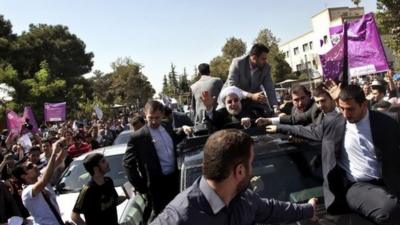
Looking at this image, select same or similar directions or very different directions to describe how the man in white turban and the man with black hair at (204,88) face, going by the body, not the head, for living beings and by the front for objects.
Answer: very different directions

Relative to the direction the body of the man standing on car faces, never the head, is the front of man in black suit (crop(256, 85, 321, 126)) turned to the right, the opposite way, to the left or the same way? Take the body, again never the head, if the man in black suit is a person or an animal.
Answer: to the right

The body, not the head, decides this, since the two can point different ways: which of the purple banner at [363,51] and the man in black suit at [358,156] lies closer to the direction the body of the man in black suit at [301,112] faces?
the man in black suit

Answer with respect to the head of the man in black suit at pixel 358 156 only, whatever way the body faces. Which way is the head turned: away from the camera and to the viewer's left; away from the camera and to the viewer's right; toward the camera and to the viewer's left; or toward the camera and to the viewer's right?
toward the camera and to the viewer's left

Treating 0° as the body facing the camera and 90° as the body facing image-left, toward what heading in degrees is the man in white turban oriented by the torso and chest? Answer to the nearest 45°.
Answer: approximately 0°

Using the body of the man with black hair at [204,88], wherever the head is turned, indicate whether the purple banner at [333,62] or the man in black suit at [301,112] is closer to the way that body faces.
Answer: the purple banner

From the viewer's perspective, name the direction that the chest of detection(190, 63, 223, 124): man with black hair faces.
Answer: away from the camera

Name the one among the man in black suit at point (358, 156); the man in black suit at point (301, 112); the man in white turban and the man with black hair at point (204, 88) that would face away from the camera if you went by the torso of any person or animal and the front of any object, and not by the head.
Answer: the man with black hair

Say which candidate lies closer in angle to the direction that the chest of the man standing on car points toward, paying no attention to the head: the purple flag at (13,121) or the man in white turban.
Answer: the man in white turban

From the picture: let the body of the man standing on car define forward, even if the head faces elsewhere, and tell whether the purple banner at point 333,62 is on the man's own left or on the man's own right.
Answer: on the man's own left

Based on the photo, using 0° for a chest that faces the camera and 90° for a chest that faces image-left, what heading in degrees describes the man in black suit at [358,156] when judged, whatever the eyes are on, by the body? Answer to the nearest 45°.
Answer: approximately 0°
